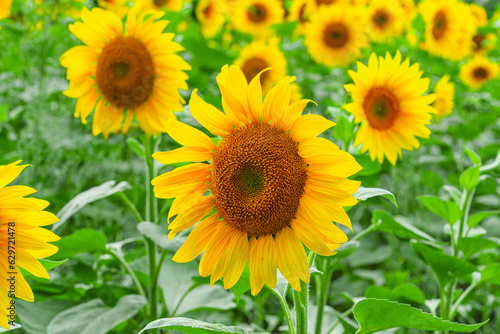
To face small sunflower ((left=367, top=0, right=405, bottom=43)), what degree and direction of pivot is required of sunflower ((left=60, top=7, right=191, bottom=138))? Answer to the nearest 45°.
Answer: approximately 135° to its left

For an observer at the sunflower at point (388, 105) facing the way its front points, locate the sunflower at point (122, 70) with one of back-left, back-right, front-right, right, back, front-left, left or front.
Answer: front-right

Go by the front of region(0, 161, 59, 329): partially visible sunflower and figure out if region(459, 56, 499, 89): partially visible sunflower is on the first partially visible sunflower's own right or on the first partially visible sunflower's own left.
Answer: on the first partially visible sunflower's own left

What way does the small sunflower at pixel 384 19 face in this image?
toward the camera

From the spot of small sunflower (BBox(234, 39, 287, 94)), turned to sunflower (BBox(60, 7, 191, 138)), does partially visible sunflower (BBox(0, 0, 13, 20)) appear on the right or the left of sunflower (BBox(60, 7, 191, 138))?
right

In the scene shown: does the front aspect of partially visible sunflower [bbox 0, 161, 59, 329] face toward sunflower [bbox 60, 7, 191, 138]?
no

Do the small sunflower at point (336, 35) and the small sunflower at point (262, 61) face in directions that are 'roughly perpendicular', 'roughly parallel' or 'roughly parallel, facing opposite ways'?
roughly parallel

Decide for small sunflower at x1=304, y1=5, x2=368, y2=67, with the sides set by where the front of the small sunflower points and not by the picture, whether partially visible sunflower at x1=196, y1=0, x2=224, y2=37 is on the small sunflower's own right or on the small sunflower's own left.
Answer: on the small sunflower's own right

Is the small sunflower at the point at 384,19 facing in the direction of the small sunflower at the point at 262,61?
no

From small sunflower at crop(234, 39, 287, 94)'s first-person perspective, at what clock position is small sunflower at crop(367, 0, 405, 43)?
small sunflower at crop(367, 0, 405, 43) is roughly at 7 o'clock from small sunflower at crop(234, 39, 287, 94).

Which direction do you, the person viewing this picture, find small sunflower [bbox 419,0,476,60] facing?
facing the viewer and to the left of the viewer

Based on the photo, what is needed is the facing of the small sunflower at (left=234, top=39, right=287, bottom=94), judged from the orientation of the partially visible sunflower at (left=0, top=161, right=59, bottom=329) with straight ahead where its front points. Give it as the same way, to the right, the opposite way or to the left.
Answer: the same way

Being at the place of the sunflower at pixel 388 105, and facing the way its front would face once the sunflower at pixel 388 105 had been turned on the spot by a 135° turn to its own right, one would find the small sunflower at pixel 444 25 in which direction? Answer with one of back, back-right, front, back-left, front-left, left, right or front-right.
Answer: front

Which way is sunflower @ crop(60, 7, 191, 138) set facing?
toward the camera

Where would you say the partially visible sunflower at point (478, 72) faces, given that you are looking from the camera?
facing the viewer

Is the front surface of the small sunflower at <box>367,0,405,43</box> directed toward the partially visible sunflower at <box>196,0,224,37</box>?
no

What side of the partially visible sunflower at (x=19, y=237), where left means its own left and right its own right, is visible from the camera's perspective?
front
